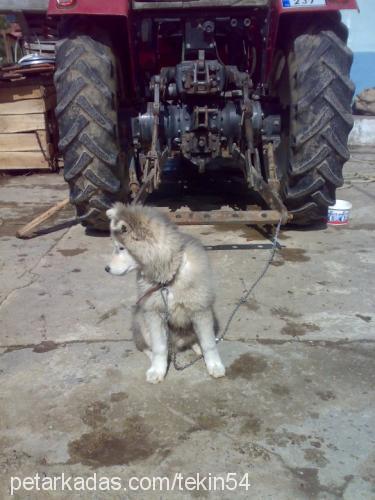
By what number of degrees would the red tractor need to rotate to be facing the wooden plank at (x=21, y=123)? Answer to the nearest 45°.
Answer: approximately 45° to its left

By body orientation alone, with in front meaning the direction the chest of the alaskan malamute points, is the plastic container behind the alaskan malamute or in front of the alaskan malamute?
behind

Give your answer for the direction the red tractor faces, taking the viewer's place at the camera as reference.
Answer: facing away from the viewer

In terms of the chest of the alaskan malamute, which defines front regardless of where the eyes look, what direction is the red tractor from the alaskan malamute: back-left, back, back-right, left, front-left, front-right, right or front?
back

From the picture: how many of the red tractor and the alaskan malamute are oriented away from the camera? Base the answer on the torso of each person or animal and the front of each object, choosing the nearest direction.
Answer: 1

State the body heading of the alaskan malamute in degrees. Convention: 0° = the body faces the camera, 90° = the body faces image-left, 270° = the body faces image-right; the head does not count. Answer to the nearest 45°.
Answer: approximately 0°

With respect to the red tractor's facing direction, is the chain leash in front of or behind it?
behind

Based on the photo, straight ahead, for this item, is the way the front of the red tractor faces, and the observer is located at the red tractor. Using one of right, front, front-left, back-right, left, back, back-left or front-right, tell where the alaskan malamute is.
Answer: back

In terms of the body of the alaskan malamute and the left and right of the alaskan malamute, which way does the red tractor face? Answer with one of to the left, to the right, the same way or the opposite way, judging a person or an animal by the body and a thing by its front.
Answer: the opposite way
